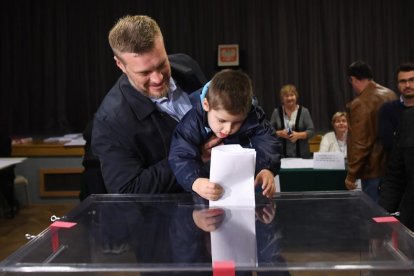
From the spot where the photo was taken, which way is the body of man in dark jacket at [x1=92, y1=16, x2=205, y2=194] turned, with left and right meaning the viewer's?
facing the viewer and to the right of the viewer

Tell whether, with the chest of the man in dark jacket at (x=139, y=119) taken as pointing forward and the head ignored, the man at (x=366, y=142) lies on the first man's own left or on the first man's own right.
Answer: on the first man's own left

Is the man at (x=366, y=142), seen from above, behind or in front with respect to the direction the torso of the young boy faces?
behind

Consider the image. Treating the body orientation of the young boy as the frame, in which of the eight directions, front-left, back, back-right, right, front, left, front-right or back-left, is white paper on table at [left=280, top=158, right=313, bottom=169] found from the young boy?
back

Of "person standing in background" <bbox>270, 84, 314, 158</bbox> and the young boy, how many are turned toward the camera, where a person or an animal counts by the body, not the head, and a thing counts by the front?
2

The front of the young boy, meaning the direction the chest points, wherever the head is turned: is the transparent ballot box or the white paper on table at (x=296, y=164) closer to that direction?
the transparent ballot box

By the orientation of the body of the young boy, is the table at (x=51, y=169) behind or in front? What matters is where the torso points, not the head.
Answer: behind

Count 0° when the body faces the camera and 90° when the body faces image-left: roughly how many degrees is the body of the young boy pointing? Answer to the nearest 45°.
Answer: approximately 0°

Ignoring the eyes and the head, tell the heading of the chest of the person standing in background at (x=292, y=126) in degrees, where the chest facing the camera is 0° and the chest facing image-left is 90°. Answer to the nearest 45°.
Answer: approximately 0°
